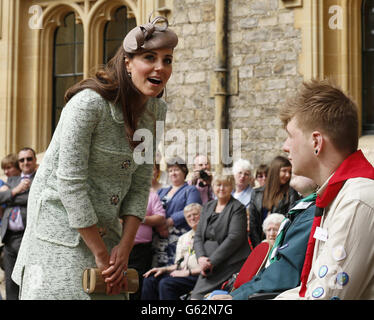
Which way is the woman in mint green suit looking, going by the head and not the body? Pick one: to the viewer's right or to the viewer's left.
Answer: to the viewer's right

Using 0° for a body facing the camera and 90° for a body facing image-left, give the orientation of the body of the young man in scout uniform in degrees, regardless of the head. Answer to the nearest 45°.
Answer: approximately 90°

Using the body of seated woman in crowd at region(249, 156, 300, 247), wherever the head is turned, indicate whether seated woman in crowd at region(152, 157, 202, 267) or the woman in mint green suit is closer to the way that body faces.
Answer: the woman in mint green suit

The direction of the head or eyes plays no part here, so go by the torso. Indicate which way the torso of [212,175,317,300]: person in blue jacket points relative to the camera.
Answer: to the viewer's left

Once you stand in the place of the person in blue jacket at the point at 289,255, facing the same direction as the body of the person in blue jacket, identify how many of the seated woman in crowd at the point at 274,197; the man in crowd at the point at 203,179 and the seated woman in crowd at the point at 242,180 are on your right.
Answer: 3
